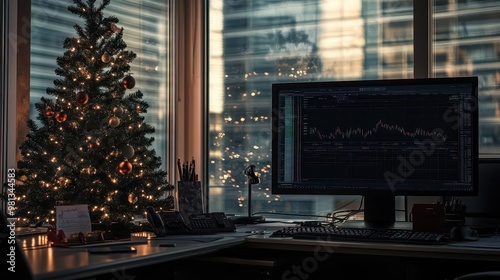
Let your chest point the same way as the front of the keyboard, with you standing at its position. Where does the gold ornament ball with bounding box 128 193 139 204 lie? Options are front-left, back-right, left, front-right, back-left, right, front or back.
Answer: right

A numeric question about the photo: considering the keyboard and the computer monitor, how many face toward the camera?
2

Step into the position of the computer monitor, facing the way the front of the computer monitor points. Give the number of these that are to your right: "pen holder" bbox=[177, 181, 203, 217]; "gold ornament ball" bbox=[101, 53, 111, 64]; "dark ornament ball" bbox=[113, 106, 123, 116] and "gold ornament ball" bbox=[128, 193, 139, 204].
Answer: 4

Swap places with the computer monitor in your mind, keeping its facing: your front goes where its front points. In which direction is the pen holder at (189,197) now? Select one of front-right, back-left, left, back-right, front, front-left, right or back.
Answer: right

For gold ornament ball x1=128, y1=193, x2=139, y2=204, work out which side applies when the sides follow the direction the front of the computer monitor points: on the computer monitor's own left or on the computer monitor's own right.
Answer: on the computer monitor's own right

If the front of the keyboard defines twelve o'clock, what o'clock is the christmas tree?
The christmas tree is roughly at 3 o'clock from the keyboard.

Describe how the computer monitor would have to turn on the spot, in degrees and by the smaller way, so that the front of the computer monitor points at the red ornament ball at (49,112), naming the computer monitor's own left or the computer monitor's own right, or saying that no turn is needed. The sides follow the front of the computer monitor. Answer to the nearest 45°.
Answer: approximately 90° to the computer monitor's own right

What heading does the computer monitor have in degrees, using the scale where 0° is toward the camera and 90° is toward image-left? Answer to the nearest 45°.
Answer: approximately 0°

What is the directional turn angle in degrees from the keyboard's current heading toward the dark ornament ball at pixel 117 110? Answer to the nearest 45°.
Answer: approximately 90° to its right

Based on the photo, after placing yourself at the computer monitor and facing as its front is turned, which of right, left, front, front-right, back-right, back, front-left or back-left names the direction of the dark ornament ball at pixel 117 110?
right

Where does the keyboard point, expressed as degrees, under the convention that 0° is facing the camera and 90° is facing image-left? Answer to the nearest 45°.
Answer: approximately 0°

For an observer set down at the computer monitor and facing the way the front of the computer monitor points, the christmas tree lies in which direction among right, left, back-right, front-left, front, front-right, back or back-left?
right
